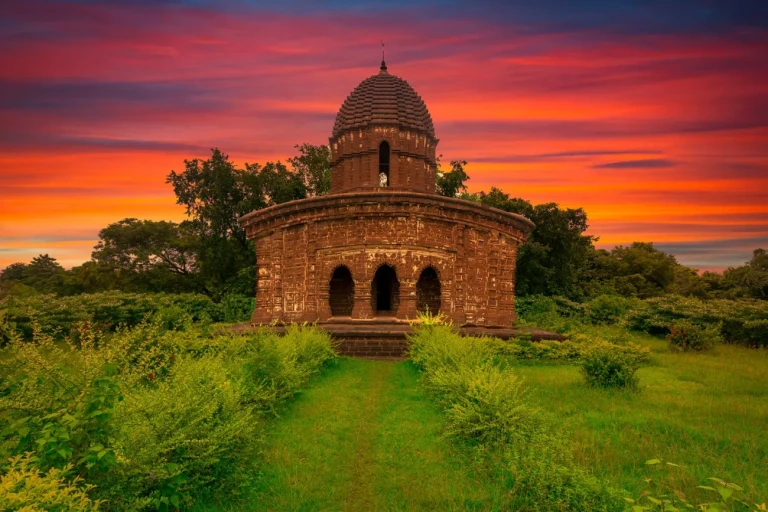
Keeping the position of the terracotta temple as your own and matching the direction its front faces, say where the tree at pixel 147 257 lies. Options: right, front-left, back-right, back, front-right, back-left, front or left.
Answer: back-right

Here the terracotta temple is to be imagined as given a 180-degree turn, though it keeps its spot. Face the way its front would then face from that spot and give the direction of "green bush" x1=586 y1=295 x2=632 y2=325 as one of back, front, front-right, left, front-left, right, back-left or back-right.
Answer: front-right

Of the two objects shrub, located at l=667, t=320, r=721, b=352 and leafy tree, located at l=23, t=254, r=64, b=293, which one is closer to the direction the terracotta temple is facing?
the shrub

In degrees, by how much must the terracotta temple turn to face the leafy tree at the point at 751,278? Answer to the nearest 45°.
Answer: approximately 135° to its left

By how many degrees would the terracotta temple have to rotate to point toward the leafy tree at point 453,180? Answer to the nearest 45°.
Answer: approximately 180°

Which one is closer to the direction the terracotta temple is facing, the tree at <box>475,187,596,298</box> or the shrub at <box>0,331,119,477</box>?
the shrub

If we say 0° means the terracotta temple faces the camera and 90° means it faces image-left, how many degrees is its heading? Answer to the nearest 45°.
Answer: approximately 0°

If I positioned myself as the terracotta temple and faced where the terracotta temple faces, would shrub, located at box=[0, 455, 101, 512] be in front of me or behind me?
in front

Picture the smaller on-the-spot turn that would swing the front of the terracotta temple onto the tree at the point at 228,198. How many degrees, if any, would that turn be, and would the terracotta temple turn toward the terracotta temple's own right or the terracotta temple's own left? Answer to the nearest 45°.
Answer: approximately 135° to the terracotta temple's own right

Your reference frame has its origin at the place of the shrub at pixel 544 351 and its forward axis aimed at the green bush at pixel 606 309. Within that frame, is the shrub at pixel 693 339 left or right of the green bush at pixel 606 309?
right

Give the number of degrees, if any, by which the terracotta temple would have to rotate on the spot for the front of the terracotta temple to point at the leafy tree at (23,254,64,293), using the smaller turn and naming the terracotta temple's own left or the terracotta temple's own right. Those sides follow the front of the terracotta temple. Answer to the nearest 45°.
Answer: approximately 135° to the terracotta temple's own right

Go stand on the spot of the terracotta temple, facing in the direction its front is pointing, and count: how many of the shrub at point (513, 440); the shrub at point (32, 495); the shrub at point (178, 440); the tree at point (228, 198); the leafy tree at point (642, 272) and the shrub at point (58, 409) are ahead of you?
4

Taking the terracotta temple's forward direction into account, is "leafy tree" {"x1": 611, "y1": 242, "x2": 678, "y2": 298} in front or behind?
behind

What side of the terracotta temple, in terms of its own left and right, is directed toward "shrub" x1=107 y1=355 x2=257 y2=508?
front

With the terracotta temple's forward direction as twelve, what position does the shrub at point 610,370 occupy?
The shrub is roughly at 11 o'clock from the terracotta temple.
